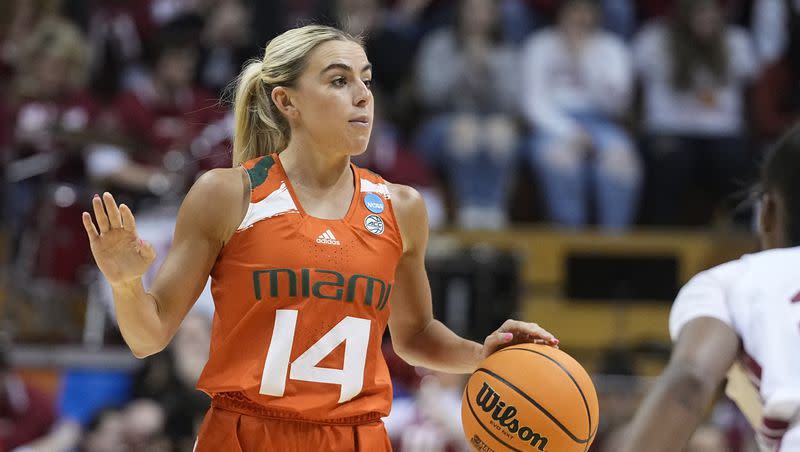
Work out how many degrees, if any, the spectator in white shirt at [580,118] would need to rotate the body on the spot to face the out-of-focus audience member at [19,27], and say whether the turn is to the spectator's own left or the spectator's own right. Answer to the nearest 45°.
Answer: approximately 90° to the spectator's own right

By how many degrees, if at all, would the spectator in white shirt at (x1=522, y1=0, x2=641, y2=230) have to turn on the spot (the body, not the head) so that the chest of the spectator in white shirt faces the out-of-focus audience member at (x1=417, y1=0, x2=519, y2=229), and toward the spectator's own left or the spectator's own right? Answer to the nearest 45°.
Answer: approximately 90° to the spectator's own right

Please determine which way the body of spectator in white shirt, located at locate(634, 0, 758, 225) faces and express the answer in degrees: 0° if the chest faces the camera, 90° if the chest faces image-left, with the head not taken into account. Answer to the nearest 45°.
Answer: approximately 0°

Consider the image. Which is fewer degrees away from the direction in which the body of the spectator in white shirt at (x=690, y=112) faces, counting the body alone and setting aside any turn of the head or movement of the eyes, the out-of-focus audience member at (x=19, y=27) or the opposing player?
the opposing player

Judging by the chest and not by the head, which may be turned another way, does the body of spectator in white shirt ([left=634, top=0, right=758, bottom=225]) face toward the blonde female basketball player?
yes

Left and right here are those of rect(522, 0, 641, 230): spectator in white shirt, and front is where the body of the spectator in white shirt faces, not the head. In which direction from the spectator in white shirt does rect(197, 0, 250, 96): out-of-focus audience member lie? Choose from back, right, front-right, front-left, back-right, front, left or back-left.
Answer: right

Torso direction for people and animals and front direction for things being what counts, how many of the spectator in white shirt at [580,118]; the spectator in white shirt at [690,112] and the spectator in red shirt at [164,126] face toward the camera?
3

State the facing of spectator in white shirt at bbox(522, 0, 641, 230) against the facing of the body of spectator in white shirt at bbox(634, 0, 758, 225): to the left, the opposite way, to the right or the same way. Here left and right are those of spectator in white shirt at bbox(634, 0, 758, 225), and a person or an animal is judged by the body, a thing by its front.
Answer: the same way

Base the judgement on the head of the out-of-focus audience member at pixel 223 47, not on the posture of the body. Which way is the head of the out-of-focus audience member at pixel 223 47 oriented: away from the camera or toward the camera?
toward the camera

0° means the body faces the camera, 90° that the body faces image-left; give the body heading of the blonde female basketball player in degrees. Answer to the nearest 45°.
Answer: approximately 315°

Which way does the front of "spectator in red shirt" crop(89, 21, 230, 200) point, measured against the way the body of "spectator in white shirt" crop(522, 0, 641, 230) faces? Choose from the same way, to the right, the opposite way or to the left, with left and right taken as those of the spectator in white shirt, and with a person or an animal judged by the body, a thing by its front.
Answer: the same way

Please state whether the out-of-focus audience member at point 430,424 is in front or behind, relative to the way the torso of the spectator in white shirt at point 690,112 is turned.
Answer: in front

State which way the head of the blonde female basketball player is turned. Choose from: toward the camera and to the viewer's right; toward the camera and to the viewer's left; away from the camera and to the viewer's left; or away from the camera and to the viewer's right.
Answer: toward the camera and to the viewer's right

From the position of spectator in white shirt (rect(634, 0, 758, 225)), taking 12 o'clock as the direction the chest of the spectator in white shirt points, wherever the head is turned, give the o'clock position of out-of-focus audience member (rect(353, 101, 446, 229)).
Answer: The out-of-focus audience member is roughly at 2 o'clock from the spectator in white shirt.

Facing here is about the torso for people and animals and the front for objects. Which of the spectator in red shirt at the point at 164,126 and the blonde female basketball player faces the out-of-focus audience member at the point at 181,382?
the spectator in red shirt

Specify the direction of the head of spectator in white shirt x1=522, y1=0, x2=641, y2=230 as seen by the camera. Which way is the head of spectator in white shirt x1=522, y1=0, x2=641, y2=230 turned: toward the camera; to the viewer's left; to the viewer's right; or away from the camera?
toward the camera

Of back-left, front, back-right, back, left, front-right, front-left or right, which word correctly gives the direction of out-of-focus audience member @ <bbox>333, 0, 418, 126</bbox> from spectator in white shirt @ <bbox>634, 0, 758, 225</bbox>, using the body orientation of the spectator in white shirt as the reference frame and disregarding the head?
right

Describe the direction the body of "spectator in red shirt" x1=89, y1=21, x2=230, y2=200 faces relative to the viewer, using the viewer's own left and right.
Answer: facing the viewer
